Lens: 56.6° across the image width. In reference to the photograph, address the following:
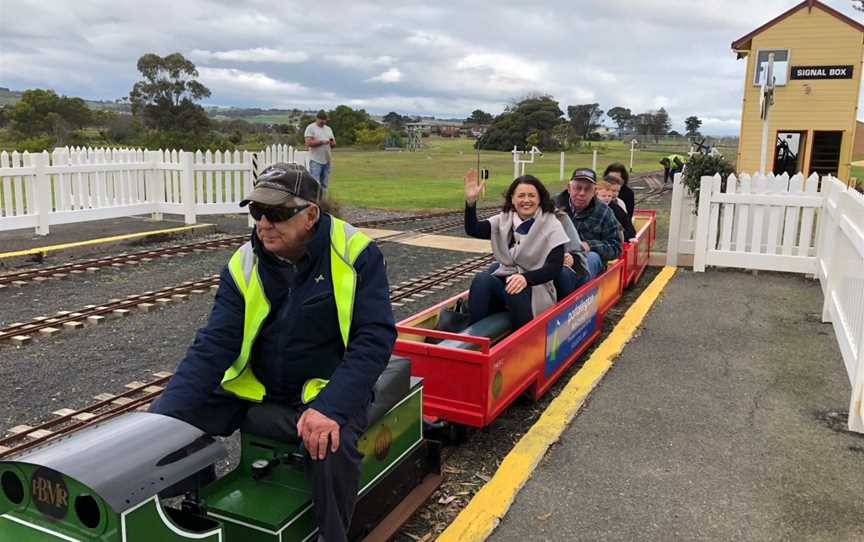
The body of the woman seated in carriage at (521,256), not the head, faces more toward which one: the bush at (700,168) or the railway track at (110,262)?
the railway track

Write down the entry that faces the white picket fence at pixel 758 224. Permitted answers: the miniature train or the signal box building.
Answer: the signal box building

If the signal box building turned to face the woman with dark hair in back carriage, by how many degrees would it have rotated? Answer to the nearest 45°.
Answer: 0° — it already faces them

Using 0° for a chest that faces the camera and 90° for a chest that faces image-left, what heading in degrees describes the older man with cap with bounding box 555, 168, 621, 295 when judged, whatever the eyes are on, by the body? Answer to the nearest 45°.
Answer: approximately 45°

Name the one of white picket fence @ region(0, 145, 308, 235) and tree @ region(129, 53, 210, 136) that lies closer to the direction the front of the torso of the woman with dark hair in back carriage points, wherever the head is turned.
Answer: the white picket fence
